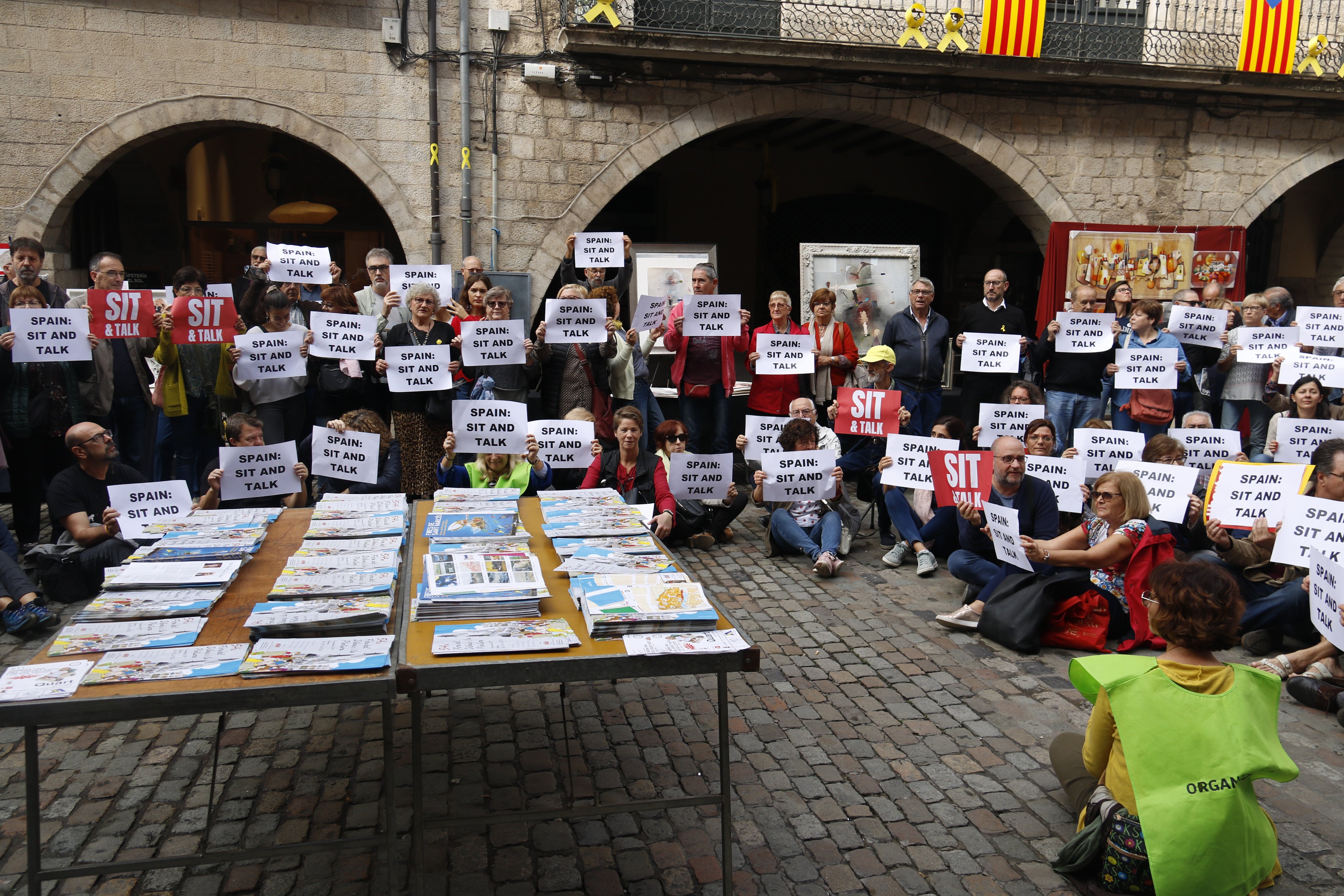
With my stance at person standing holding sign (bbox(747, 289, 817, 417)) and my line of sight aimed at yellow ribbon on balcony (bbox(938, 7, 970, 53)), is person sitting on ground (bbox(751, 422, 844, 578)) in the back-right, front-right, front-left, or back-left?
back-right

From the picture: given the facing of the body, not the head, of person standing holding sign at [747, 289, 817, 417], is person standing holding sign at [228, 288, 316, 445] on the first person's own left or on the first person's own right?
on the first person's own right

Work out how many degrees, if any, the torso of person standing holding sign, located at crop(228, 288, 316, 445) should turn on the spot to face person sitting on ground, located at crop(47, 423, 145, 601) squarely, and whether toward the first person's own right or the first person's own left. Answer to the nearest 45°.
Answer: approximately 45° to the first person's own right

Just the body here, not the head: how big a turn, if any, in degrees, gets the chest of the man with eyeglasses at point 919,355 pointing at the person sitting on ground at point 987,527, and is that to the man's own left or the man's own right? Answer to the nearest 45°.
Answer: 0° — they already face them

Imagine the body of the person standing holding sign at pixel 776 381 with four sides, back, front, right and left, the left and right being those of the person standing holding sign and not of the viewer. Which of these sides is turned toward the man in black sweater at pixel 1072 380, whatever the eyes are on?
left

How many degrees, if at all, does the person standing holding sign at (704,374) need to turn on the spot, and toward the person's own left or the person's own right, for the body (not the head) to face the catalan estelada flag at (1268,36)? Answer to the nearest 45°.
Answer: approximately 135° to the person's own left

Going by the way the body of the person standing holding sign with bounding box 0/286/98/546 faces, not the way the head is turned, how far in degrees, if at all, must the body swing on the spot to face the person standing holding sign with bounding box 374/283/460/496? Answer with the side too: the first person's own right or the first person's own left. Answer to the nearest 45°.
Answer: approximately 45° to the first person's own left

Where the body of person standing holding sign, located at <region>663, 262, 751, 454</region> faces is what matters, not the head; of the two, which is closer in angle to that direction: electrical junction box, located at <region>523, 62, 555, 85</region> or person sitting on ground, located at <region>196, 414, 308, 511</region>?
the person sitting on ground

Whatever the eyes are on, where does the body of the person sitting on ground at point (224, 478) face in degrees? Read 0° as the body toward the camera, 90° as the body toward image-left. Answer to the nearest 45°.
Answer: approximately 0°

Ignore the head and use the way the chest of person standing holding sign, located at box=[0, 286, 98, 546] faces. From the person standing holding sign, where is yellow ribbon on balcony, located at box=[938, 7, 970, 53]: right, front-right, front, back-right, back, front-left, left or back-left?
left

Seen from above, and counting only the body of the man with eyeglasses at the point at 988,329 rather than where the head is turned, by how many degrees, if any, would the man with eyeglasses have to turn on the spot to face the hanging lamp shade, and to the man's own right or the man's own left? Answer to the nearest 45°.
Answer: approximately 90° to the man's own right

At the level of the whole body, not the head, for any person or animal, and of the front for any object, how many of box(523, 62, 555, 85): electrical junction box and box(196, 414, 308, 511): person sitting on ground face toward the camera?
2

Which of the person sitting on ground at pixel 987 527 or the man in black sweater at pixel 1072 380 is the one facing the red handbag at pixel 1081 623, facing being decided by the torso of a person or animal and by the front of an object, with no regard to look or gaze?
the man in black sweater

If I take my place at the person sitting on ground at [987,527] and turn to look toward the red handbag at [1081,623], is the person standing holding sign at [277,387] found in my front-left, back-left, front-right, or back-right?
back-right
